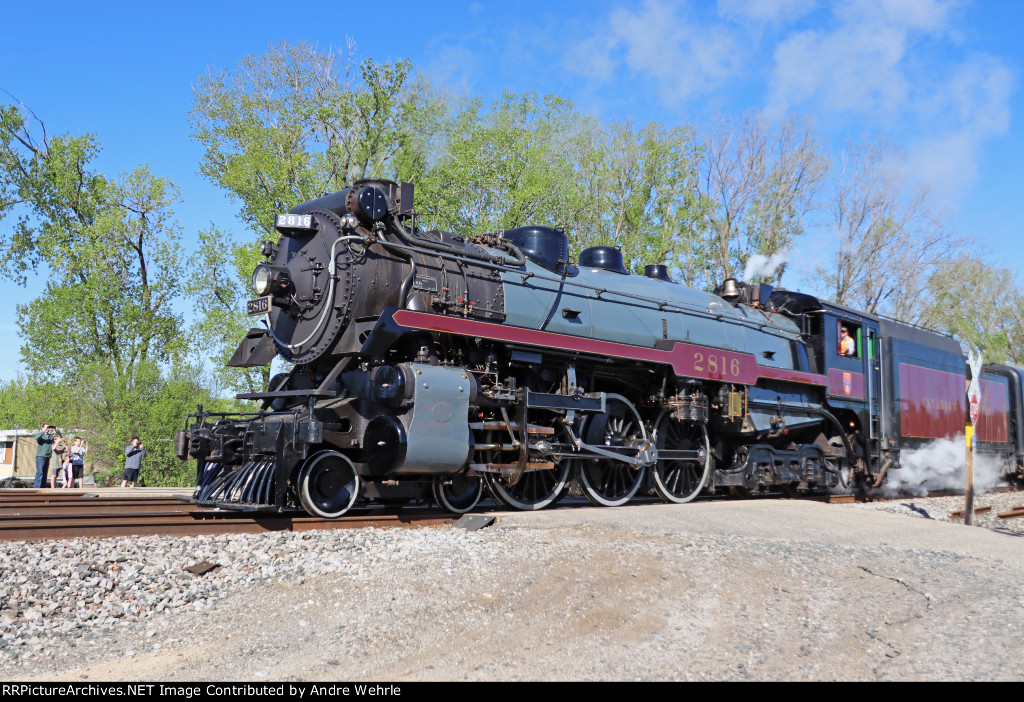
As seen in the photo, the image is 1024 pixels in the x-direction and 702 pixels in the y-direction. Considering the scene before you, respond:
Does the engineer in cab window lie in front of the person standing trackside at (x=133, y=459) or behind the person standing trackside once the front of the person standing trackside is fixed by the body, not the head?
in front

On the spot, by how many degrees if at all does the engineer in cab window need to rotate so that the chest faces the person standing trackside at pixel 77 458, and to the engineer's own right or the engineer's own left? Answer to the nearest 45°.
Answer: approximately 45° to the engineer's own right

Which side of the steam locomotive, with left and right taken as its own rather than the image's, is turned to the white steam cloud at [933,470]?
back

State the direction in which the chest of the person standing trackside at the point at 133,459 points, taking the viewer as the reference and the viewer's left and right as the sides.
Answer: facing the viewer and to the right of the viewer

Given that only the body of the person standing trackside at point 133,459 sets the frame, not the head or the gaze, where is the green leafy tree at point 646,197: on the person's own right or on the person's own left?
on the person's own left

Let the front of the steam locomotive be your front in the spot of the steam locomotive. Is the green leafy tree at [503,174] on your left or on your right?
on your right

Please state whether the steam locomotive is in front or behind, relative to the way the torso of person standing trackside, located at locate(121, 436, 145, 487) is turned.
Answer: in front

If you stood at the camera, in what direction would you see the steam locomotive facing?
facing the viewer and to the left of the viewer

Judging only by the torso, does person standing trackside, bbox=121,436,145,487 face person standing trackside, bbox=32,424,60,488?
no

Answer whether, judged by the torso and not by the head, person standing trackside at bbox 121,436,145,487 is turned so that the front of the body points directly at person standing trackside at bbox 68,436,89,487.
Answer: no

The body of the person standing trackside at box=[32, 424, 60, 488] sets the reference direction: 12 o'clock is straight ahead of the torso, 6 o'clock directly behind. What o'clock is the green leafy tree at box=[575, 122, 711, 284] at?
The green leafy tree is roughly at 10 o'clock from the person standing trackside.

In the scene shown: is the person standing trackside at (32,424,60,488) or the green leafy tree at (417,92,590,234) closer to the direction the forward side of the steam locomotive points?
the person standing trackside

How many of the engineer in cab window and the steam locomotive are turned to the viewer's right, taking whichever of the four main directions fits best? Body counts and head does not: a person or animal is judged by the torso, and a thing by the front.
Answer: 0

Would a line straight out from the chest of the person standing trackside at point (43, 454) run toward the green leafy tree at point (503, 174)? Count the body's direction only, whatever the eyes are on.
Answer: no

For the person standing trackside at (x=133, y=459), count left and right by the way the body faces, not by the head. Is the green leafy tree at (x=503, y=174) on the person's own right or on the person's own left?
on the person's own left

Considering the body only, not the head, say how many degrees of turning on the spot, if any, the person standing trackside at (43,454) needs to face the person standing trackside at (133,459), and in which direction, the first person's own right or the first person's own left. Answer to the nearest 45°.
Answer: approximately 90° to the first person's own left

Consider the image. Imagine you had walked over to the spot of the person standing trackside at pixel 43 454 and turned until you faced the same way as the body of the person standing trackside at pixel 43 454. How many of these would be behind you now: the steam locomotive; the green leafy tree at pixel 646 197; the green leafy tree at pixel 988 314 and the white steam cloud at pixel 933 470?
0

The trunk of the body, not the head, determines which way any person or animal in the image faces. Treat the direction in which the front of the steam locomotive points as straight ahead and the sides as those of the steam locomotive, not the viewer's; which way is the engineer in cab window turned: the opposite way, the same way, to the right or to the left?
the same way
